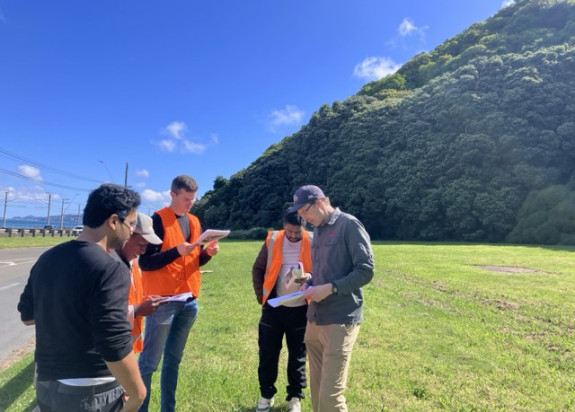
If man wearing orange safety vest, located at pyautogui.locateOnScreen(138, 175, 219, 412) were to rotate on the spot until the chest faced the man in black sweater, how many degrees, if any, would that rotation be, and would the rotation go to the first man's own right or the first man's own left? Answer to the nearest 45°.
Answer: approximately 45° to the first man's own right

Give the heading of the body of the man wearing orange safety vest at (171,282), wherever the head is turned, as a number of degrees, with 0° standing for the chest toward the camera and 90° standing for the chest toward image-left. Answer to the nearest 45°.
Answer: approximately 315°

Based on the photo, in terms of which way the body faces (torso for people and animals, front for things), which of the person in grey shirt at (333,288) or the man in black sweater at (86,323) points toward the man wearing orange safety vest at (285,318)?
the man in black sweater

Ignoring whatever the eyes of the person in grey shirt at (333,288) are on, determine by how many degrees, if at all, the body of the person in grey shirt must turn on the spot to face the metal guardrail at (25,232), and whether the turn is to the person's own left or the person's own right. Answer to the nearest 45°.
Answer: approximately 90° to the person's own right

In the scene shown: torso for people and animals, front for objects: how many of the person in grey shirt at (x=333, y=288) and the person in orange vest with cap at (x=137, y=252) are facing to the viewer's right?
1

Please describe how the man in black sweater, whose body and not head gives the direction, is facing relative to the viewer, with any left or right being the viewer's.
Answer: facing away from the viewer and to the right of the viewer

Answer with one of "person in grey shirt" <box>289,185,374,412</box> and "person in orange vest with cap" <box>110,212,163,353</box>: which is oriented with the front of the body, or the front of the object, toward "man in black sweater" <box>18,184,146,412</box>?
the person in grey shirt

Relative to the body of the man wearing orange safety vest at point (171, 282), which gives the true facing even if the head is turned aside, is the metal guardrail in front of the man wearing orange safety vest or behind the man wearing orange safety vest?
behind

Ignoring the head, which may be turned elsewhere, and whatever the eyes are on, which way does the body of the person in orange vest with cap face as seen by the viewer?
to the viewer's right

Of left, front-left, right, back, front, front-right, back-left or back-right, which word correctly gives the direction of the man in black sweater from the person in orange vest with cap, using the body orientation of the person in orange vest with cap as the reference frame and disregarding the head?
right

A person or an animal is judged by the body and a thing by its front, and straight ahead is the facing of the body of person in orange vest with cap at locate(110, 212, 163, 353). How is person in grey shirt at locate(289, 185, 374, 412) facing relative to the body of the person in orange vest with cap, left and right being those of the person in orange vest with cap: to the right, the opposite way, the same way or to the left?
the opposite way

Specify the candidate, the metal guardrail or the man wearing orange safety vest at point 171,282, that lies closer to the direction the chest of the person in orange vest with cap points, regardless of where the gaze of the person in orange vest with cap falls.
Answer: the man wearing orange safety vest

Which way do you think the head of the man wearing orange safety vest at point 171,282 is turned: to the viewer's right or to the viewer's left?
to the viewer's right

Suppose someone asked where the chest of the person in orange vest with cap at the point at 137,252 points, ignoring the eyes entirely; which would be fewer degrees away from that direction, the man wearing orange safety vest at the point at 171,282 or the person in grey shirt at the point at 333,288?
the person in grey shirt
